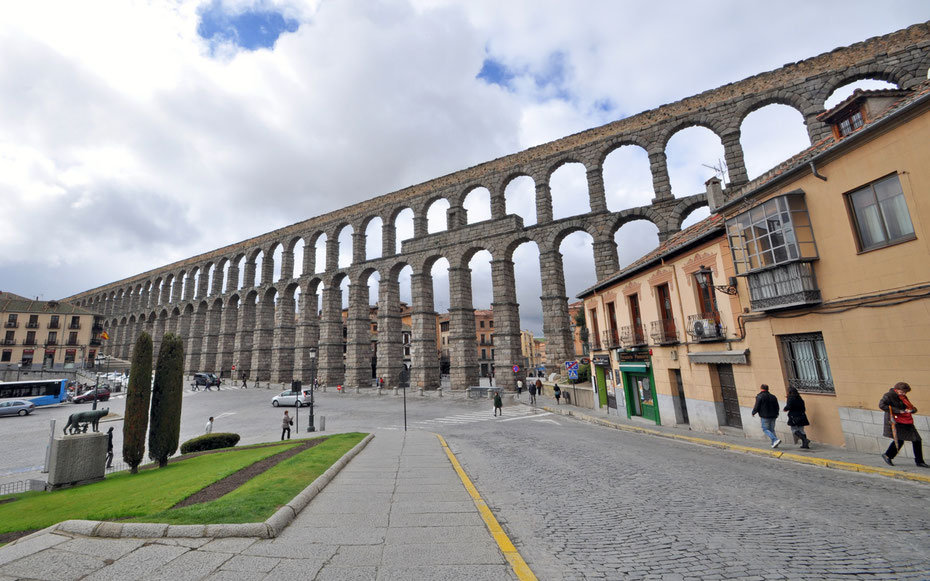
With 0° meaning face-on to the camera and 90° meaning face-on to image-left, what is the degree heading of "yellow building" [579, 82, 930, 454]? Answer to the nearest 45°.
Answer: approximately 45°

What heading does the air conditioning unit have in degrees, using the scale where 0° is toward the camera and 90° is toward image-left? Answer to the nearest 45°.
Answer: approximately 45°

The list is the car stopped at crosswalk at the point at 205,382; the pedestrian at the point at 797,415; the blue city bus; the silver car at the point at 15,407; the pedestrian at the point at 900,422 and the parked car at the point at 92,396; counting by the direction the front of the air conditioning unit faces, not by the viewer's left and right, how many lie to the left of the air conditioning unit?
2

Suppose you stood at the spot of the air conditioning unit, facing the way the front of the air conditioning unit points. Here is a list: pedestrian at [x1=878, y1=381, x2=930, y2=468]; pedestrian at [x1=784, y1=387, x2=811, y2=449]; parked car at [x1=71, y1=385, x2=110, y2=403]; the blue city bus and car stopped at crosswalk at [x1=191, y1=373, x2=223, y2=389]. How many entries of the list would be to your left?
2

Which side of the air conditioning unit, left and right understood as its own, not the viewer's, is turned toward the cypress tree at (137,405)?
front

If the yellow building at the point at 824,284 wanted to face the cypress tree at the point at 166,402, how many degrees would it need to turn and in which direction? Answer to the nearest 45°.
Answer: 0° — it already faces it

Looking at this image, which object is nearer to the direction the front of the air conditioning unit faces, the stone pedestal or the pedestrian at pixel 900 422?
the stone pedestal

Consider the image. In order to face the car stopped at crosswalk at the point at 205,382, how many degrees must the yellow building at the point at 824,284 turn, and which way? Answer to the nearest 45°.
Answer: approximately 45° to its right

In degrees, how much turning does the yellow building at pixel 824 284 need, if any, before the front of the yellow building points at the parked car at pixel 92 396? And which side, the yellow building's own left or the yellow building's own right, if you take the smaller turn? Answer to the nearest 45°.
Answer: approximately 45° to the yellow building's own right

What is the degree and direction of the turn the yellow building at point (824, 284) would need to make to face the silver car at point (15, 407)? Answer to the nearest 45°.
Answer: approximately 45° to its right

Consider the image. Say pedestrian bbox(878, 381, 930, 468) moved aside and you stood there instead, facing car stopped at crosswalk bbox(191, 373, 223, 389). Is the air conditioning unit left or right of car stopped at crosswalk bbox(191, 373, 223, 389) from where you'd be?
right
